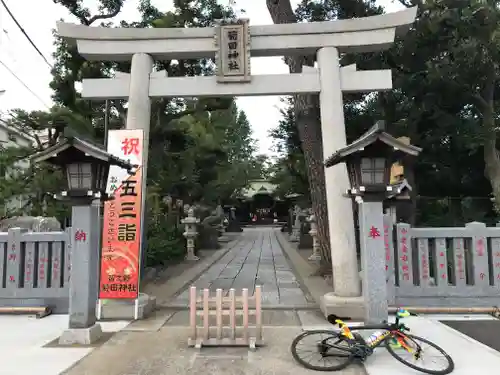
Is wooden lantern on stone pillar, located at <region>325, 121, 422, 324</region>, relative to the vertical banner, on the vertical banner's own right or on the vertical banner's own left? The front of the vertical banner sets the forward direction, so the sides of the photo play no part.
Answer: on the vertical banner's own left

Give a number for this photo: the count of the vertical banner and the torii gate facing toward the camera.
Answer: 2

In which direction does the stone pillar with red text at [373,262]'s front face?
toward the camera

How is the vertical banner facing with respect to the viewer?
toward the camera

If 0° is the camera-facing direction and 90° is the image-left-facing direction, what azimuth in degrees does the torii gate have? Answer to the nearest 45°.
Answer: approximately 0°

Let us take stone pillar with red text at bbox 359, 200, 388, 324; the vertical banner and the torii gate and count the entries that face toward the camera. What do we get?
3

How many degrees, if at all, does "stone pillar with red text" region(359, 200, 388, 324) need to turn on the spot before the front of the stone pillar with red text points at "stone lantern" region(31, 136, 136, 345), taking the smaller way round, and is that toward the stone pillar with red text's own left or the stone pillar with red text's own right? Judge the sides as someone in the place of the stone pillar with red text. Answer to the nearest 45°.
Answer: approximately 90° to the stone pillar with red text's own right

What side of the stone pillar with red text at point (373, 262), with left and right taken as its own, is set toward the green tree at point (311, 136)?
back

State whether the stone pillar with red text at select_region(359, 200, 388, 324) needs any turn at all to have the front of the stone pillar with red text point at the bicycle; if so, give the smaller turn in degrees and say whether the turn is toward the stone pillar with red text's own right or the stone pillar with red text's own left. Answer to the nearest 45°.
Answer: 0° — it already faces it

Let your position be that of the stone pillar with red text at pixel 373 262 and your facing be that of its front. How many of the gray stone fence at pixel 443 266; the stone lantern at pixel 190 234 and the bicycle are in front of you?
1

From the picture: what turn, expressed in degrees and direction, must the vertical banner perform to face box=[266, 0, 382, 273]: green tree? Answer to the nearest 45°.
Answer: approximately 90° to its left

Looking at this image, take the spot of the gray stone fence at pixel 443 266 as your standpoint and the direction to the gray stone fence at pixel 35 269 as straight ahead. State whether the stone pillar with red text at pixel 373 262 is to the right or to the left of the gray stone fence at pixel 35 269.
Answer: left

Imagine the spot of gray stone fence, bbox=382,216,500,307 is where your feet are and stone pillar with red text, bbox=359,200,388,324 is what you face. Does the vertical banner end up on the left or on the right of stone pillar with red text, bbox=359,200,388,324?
right

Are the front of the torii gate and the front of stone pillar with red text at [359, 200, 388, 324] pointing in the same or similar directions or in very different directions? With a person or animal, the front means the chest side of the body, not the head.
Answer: same or similar directions

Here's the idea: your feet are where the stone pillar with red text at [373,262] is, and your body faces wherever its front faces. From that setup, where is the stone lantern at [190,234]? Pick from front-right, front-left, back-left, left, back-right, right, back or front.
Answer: back-right
